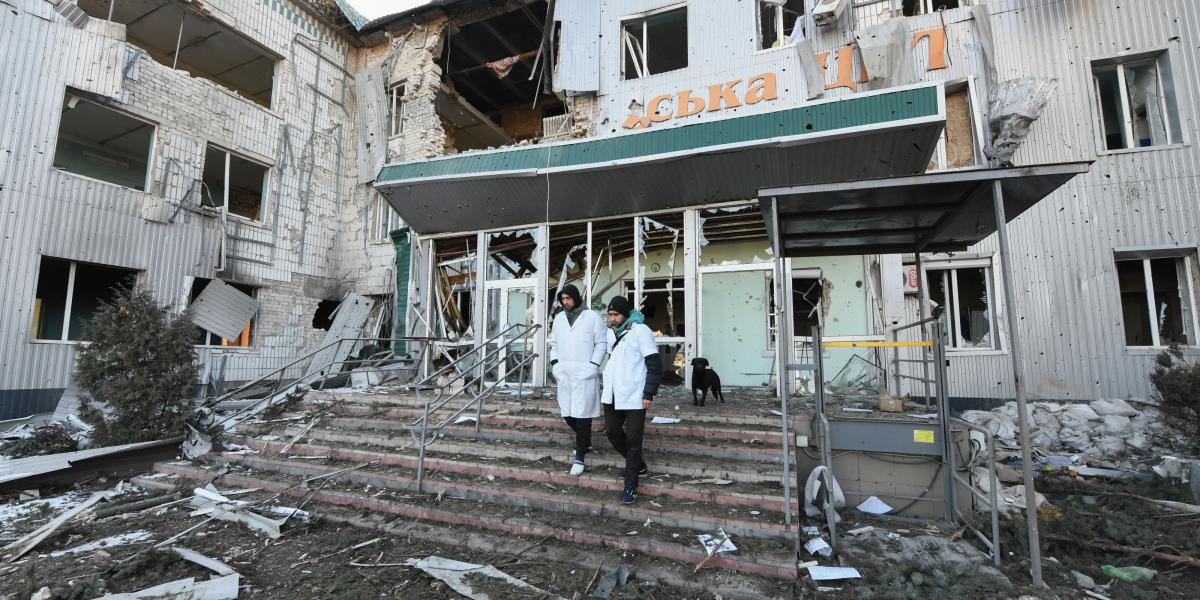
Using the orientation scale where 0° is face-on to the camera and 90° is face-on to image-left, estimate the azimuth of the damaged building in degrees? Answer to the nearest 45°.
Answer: approximately 45°

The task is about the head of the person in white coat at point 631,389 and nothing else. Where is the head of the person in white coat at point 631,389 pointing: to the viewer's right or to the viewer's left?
to the viewer's left

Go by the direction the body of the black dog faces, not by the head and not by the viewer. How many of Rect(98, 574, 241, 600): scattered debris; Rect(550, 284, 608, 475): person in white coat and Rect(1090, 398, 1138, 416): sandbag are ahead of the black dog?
2

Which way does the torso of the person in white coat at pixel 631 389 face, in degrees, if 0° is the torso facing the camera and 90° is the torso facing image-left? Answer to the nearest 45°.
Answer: approximately 45°

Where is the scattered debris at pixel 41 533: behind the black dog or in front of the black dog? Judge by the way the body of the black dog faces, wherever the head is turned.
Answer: in front

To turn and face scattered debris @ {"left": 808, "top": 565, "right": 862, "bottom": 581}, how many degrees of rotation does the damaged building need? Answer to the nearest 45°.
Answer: approximately 45° to its left

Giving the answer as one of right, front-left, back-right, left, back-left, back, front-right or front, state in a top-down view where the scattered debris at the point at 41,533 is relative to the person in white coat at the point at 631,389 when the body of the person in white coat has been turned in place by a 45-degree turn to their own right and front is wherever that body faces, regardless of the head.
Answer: front

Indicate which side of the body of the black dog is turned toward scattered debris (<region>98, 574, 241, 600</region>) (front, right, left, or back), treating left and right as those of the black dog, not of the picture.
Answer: front

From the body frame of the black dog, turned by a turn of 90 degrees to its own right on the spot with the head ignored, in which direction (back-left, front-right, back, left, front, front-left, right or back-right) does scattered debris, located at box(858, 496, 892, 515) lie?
back
